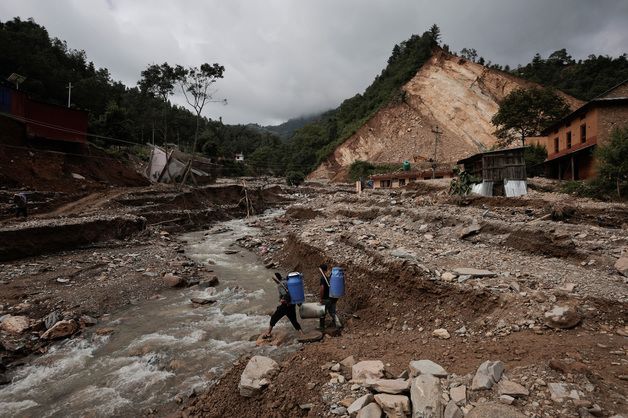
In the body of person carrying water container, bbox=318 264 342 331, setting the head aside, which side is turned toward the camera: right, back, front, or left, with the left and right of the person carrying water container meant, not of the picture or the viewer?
left

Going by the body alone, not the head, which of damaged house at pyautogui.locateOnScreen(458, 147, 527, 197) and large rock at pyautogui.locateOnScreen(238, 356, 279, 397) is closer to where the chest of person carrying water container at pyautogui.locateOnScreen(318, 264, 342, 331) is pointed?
the large rock

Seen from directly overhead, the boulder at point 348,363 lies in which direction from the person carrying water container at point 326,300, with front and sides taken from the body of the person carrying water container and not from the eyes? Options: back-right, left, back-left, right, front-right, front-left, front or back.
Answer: left

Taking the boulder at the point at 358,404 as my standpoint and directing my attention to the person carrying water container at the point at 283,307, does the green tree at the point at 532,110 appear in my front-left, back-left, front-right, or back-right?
front-right

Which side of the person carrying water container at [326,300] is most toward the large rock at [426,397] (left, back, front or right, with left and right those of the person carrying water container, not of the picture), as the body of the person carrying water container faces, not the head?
left

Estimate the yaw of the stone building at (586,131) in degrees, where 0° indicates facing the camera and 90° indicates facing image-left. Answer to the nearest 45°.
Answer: approximately 45°

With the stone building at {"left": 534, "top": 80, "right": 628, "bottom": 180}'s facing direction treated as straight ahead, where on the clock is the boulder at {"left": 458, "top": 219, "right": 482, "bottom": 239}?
The boulder is roughly at 11 o'clock from the stone building.

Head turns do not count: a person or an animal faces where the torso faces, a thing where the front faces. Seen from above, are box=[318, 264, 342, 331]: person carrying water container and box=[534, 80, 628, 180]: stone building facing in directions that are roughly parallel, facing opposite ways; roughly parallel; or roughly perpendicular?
roughly parallel

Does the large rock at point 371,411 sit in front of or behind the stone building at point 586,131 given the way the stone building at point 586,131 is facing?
in front

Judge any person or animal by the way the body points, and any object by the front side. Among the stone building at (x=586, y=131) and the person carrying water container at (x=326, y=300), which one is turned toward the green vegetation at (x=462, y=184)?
the stone building

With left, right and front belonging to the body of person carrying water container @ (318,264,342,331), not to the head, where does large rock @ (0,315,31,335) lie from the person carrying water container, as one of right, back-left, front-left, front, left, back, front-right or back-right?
front

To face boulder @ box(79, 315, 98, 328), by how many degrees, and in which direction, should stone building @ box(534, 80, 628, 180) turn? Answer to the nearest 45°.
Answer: approximately 45° to its left

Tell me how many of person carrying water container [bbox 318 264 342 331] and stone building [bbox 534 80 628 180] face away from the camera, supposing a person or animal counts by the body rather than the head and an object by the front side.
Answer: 0
